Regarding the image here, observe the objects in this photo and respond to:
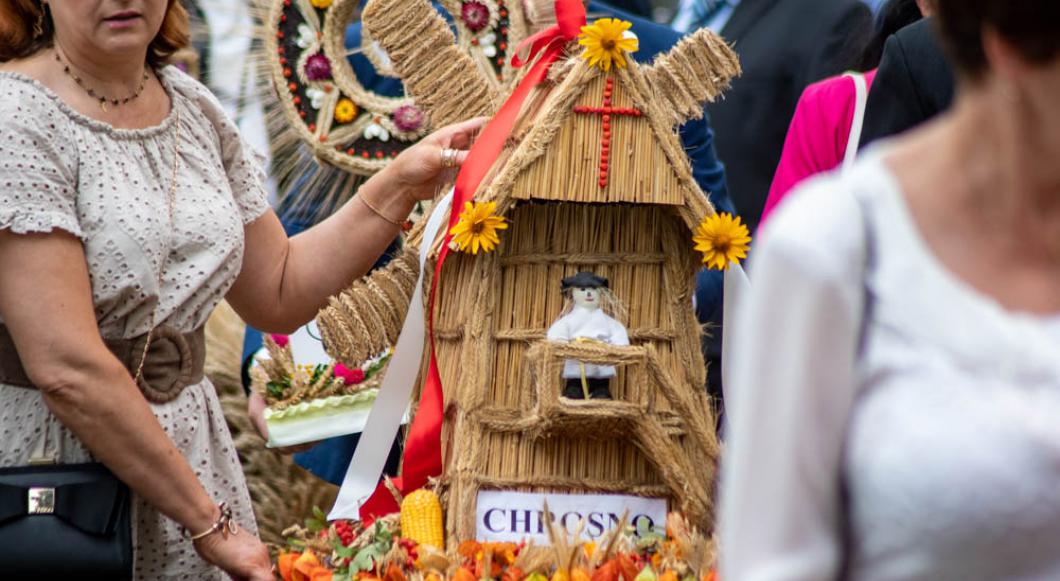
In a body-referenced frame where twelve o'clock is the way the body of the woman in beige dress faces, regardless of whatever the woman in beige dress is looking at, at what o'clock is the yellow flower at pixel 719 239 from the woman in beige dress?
The yellow flower is roughly at 11 o'clock from the woman in beige dress.

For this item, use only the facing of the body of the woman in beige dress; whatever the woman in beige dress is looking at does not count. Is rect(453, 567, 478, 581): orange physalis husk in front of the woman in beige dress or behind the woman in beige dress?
in front

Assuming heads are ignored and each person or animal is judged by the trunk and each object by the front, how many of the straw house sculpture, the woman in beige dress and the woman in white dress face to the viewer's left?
0

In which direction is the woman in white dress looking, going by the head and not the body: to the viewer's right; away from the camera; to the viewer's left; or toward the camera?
away from the camera

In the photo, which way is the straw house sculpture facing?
toward the camera

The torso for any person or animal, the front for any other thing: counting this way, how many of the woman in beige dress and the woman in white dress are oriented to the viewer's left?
0

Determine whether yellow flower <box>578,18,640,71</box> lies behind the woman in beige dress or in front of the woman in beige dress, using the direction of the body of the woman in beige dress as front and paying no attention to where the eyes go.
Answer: in front

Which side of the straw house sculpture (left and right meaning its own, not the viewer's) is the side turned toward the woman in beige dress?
right
